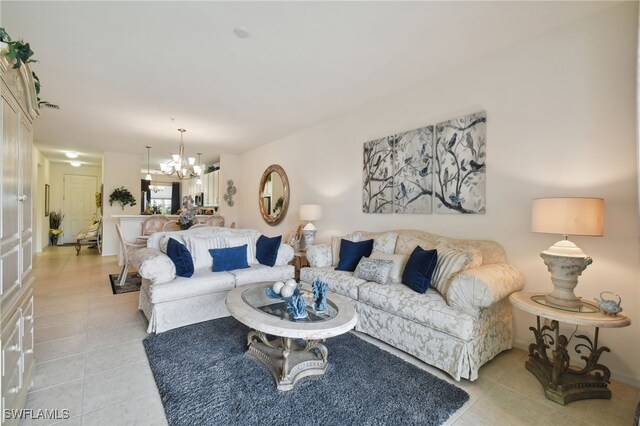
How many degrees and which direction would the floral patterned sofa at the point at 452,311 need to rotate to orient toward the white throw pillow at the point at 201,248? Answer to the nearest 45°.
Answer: approximately 45° to its right

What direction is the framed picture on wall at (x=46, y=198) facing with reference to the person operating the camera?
facing to the right of the viewer

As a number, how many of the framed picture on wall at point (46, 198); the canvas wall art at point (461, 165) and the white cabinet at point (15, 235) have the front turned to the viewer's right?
2

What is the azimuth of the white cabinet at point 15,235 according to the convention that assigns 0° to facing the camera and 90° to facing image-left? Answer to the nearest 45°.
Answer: approximately 270°

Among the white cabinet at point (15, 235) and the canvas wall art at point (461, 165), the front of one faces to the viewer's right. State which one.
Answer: the white cabinet

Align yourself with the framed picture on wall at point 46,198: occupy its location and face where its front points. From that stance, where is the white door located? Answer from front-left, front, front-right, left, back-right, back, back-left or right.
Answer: front-left

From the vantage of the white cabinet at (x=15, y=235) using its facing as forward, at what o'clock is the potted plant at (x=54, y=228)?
The potted plant is roughly at 9 o'clock from the white cabinet.

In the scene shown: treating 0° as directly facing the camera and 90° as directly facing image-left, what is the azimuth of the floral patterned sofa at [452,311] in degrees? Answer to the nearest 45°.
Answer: approximately 45°

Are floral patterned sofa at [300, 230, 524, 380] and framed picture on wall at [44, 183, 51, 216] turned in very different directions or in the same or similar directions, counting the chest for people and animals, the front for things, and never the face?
very different directions

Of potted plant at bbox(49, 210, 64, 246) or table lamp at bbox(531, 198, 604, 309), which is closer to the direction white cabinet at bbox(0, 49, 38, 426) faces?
the table lamp

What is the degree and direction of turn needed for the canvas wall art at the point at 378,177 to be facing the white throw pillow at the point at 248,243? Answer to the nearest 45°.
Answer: approximately 45° to its right

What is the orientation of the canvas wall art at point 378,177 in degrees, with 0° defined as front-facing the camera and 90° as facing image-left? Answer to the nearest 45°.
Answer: approximately 45°

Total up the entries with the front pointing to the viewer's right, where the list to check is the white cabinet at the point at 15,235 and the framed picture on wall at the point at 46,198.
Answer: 2

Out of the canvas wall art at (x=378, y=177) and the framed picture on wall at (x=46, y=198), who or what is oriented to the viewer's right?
the framed picture on wall
